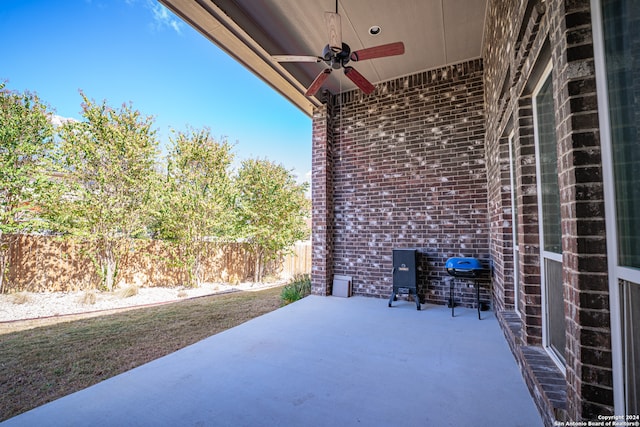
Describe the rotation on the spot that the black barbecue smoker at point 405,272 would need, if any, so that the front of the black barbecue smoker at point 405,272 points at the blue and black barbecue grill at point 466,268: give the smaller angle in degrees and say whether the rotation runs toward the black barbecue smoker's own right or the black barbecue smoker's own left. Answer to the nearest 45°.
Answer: approximately 45° to the black barbecue smoker's own left

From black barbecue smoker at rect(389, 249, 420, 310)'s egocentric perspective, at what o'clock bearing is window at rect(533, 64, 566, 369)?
The window is roughly at 11 o'clock from the black barbecue smoker.

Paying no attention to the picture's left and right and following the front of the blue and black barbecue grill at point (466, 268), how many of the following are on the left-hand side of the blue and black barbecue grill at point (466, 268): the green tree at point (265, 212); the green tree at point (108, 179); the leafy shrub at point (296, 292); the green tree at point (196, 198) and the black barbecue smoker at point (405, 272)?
0

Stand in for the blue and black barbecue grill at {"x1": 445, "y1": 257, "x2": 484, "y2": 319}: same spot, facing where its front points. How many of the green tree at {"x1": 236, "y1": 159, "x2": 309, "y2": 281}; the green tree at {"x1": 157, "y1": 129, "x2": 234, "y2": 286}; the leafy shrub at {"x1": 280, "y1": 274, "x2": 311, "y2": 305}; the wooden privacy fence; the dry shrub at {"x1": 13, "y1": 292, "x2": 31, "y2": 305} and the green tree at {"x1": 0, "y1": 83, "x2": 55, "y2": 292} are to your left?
0

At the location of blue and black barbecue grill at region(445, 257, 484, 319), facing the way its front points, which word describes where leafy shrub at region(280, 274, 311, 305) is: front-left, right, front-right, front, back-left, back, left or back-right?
right

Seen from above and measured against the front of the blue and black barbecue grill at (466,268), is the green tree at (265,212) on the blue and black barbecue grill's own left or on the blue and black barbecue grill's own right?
on the blue and black barbecue grill's own right

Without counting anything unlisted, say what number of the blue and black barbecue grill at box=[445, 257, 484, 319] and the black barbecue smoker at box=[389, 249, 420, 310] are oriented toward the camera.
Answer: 2

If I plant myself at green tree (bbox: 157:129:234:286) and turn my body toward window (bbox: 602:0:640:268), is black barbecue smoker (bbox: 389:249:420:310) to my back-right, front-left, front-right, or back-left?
front-left

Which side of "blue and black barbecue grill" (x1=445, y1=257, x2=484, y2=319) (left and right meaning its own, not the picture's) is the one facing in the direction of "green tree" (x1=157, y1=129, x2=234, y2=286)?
right

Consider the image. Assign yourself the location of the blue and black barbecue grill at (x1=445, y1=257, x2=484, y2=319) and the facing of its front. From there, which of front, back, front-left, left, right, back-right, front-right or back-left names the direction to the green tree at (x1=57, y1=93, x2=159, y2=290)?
right

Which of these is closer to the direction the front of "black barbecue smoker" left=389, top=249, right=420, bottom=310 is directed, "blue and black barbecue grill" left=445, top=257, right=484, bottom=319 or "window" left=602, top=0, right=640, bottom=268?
the window

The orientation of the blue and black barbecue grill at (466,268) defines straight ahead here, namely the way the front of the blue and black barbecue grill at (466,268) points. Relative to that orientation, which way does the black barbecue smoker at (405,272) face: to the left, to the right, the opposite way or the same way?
the same way

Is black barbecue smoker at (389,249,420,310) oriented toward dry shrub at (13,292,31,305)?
no

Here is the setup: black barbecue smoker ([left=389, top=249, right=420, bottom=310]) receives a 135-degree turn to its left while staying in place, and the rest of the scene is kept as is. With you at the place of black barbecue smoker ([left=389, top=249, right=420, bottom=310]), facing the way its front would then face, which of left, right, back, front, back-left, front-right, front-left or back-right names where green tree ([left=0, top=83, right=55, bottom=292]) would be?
back-left

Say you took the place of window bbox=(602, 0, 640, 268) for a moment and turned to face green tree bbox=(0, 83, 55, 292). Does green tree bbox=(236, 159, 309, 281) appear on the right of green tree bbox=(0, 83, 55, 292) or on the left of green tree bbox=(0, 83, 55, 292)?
right

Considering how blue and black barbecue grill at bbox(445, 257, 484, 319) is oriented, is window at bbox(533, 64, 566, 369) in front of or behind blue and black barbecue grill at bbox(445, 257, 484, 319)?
in front

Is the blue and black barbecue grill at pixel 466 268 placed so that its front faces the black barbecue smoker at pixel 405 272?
no

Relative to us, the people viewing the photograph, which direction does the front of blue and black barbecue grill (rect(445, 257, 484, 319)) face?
facing the viewer

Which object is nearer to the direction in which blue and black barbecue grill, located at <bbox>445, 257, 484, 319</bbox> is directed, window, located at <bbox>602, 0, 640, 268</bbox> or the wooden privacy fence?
the window

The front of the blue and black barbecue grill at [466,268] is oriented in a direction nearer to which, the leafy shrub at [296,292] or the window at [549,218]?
the window
